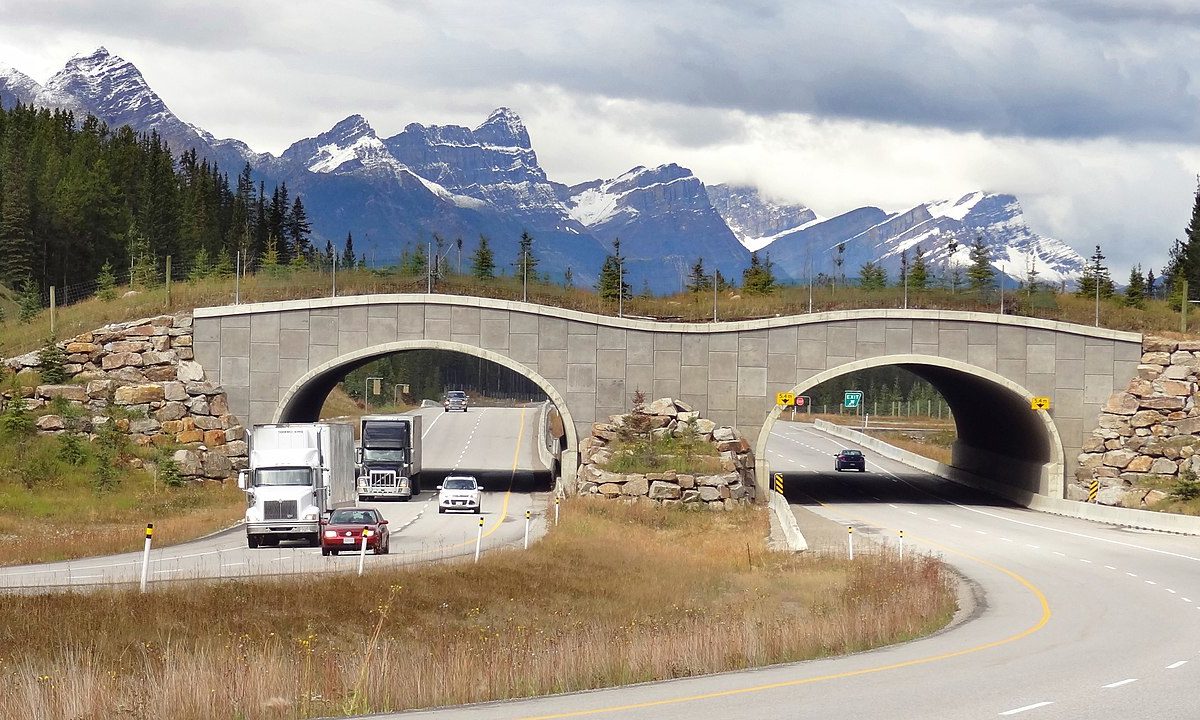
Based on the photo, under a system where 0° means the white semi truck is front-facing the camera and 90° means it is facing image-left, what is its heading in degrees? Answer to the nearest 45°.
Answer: approximately 0°

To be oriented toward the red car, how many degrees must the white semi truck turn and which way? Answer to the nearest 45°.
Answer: approximately 45° to its left
